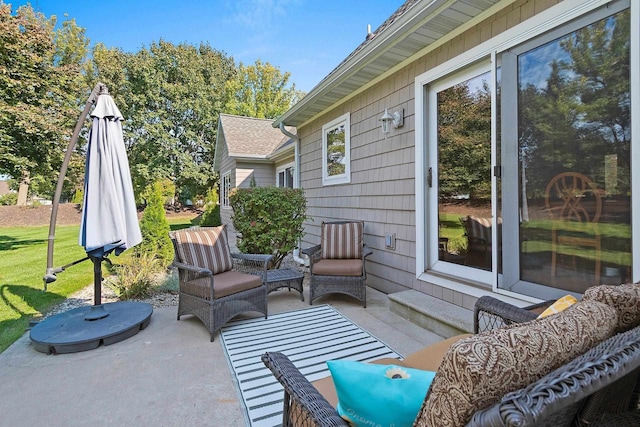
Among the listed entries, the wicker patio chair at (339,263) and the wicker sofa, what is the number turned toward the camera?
1

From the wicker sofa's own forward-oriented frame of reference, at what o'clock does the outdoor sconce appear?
The outdoor sconce is roughly at 1 o'clock from the wicker sofa.

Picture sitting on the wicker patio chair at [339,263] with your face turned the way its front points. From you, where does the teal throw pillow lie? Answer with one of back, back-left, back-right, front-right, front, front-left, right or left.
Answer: front

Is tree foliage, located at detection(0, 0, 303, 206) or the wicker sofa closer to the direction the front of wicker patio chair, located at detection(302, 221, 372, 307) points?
the wicker sofa

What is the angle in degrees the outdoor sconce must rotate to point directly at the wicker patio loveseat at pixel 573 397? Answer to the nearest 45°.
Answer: approximately 45° to its left

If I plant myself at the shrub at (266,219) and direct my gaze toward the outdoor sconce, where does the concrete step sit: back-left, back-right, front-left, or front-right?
front-right

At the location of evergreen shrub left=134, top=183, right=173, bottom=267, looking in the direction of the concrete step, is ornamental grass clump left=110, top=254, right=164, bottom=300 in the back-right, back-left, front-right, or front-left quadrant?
front-right

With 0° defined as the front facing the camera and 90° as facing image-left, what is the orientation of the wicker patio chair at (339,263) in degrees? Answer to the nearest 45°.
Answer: approximately 0°

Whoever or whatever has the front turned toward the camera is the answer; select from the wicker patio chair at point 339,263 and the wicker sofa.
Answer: the wicker patio chair

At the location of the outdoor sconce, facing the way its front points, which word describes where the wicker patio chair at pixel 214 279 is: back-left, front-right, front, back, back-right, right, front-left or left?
front

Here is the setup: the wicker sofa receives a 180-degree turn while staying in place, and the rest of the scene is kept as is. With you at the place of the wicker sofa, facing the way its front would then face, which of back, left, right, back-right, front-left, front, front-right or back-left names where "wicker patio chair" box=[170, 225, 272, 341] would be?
back

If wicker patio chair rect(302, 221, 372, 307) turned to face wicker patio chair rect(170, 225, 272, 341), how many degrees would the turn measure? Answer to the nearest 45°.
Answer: approximately 45° to its right

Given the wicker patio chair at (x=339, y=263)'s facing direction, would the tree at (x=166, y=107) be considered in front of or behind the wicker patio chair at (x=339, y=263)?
behind

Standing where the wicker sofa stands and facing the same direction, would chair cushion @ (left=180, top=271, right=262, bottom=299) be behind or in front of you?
in front

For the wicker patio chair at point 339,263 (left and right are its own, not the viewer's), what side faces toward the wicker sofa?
front

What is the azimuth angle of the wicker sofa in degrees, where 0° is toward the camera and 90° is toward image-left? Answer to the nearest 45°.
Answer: approximately 135°

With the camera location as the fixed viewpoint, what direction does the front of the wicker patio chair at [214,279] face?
facing the viewer and to the right of the viewer

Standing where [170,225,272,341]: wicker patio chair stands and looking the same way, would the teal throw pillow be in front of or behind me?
in front

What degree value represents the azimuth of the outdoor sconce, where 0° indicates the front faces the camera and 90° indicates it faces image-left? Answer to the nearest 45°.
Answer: approximately 45°
